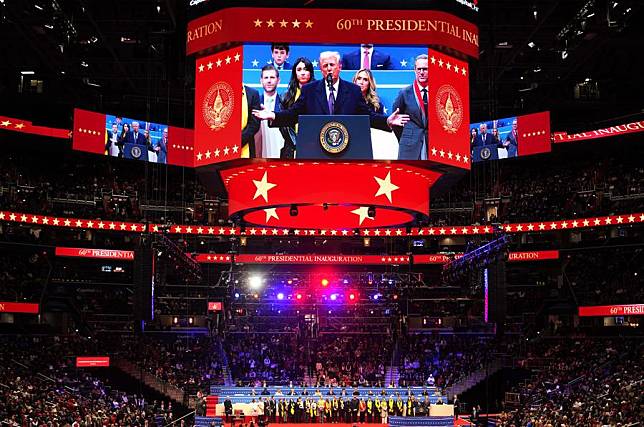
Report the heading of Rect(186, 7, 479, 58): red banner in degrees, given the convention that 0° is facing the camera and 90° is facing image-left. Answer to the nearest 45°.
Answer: approximately 0°

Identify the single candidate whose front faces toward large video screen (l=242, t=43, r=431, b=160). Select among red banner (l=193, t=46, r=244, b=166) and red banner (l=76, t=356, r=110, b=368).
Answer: red banner (l=76, t=356, r=110, b=368)

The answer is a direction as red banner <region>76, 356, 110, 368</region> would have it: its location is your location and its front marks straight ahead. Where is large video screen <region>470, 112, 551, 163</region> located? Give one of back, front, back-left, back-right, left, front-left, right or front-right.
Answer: left

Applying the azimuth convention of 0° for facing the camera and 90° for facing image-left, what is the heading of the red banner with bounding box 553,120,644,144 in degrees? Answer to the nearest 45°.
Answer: approximately 45°

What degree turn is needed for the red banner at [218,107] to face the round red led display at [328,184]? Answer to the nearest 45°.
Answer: approximately 135° to its left

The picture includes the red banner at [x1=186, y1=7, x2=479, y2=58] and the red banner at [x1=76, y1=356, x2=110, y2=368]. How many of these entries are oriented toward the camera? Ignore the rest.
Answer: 2

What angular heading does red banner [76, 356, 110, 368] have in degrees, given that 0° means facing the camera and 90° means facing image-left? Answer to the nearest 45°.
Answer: approximately 0°
